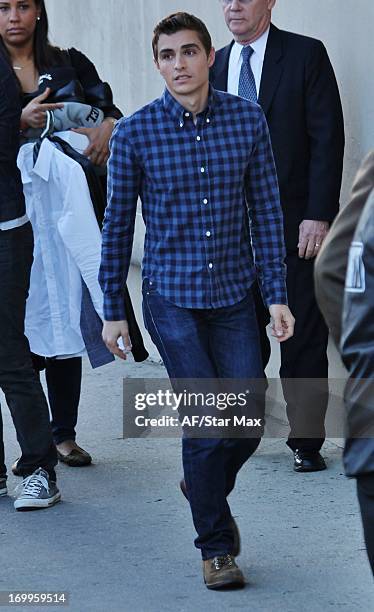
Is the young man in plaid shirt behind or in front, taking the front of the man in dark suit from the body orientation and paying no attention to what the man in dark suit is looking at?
in front

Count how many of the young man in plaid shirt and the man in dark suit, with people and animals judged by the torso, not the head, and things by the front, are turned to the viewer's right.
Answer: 0

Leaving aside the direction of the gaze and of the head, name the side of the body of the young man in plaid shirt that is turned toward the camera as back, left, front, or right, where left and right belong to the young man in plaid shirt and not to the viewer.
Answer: front

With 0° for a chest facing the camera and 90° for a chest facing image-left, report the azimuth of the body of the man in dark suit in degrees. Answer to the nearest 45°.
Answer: approximately 45°

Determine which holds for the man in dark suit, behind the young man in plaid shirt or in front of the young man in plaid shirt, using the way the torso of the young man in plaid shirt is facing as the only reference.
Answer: behind
